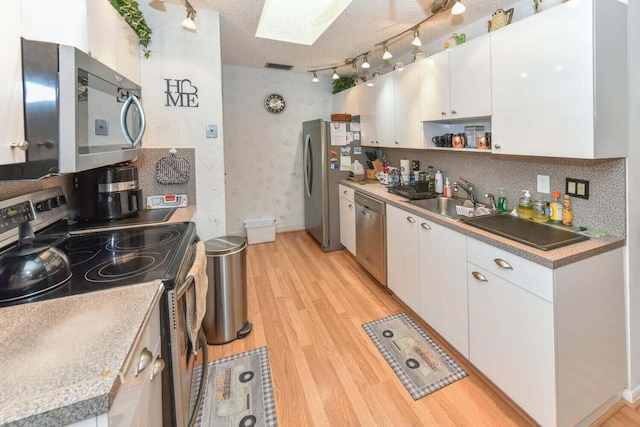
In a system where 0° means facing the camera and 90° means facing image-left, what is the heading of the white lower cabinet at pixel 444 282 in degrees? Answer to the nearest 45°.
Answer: approximately 45°

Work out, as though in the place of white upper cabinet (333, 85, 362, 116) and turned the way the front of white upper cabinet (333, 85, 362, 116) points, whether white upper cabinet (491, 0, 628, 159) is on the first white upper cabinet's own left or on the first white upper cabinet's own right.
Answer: on the first white upper cabinet's own left

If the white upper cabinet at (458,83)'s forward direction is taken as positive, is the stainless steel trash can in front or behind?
in front

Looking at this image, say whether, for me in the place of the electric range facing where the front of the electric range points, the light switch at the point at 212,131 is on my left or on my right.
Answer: on my left

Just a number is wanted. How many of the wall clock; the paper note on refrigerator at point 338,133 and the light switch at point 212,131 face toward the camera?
3

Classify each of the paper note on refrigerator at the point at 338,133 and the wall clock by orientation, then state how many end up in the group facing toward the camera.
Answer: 2

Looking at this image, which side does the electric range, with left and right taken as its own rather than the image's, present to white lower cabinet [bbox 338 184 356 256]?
left

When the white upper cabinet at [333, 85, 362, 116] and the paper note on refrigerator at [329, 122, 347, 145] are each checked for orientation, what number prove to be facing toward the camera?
1

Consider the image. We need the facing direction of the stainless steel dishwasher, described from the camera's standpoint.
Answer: facing the viewer and to the left of the viewer
